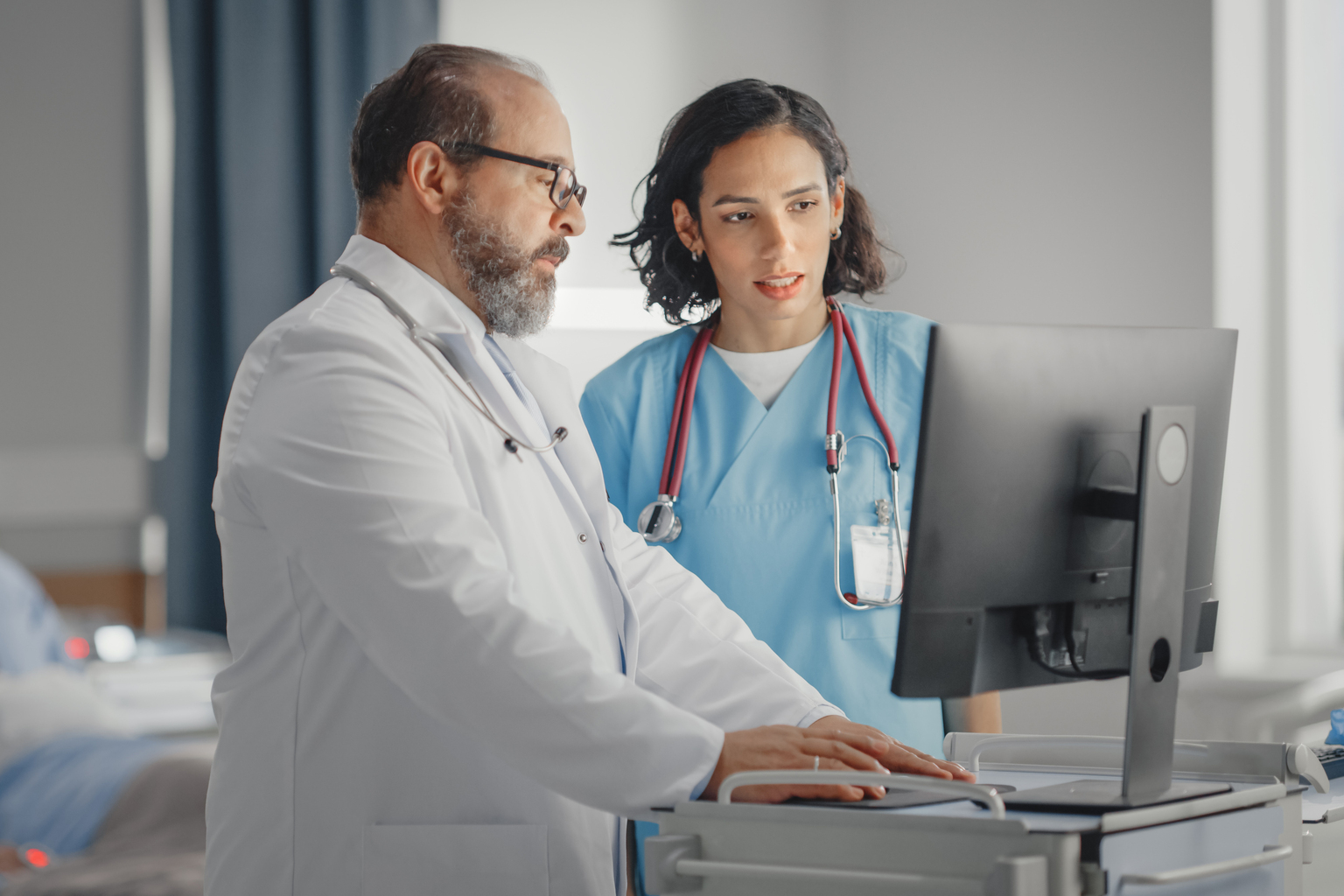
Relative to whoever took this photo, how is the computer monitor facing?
facing away from the viewer and to the left of the viewer

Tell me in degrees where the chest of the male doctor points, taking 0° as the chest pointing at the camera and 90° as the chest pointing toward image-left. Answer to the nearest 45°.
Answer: approximately 270°

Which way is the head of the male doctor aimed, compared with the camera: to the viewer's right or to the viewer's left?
to the viewer's right

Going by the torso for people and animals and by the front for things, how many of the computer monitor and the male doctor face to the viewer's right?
1

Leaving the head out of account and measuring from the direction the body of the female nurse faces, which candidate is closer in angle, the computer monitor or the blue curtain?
the computer monitor
